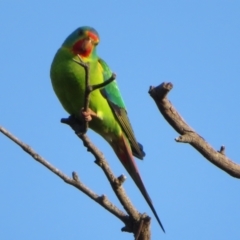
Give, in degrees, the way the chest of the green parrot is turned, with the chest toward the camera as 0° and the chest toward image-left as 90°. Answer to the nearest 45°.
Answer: approximately 45°

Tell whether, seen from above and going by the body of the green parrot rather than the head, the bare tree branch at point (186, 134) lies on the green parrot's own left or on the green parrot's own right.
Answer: on the green parrot's own left
